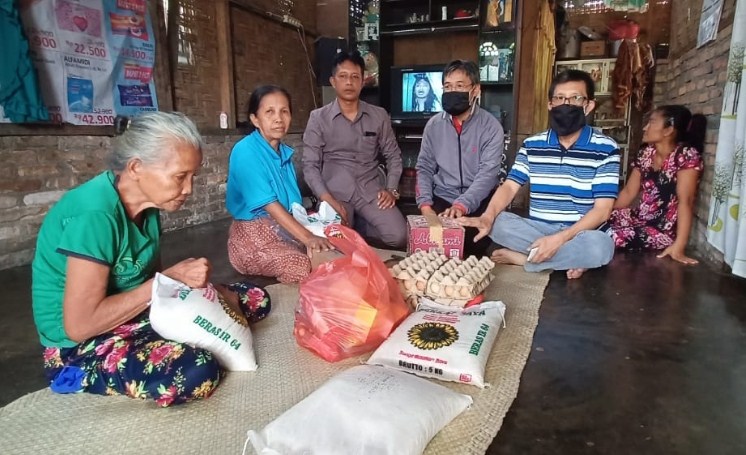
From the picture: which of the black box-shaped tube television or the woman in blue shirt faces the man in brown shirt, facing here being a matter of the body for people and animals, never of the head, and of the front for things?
the black box-shaped tube television

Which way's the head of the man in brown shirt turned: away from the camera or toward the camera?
toward the camera

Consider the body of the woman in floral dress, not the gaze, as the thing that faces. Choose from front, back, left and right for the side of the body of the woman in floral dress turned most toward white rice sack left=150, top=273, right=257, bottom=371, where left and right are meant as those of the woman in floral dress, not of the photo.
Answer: front

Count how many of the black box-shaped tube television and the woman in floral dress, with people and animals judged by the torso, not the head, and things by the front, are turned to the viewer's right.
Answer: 0

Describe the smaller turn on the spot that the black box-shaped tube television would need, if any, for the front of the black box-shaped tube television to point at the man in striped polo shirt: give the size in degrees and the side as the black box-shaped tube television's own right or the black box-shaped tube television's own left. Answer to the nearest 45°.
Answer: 0° — it already faces them

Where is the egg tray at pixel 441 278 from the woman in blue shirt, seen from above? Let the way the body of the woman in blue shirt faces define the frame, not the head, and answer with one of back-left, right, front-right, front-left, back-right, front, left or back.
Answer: front

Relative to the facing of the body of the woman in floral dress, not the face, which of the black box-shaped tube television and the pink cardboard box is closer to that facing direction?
the pink cardboard box

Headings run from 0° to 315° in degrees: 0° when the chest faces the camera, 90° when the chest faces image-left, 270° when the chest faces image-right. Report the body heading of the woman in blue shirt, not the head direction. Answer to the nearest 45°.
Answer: approximately 315°

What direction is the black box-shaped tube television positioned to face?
toward the camera

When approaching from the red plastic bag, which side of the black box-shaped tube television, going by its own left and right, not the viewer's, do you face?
front

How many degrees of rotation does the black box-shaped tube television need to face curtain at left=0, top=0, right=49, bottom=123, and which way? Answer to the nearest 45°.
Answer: approximately 45° to its right

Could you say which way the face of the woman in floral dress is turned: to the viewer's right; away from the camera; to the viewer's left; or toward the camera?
to the viewer's left

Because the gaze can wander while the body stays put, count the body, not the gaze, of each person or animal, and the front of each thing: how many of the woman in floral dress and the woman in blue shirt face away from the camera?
0

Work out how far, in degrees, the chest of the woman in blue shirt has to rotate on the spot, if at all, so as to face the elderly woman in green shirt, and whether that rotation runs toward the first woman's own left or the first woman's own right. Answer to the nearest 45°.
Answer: approximately 45° to the first woman's own right
